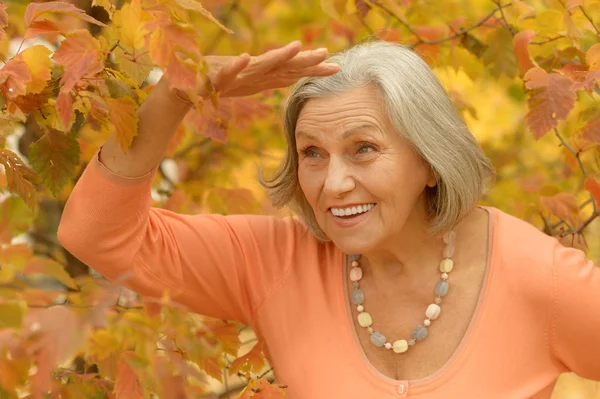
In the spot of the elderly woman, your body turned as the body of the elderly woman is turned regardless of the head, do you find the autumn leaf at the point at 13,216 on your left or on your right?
on your right

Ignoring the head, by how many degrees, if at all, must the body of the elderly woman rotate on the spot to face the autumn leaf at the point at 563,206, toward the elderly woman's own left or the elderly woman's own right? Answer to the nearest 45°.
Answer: approximately 135° to the elderly woman's own left

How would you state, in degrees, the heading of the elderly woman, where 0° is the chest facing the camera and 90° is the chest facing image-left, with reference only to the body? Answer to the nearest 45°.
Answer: approximately 0°

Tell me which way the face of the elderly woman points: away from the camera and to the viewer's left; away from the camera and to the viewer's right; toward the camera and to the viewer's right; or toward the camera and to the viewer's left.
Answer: toward the camera and to the viewer's left

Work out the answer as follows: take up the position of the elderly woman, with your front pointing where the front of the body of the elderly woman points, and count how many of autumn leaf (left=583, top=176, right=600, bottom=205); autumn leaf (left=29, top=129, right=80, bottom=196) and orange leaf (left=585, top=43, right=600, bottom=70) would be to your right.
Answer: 1

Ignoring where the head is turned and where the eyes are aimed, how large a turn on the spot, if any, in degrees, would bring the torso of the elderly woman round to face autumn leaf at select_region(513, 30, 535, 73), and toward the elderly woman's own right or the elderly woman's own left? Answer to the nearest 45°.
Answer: approximately 135° to the elderly woman's own left

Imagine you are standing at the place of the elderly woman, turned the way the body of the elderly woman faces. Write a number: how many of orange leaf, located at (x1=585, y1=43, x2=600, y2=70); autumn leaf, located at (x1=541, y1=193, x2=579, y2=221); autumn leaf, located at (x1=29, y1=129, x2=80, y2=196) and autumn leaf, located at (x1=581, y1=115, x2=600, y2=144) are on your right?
1

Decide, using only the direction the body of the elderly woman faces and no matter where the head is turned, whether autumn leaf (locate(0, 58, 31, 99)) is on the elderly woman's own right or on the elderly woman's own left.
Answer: on the elderly woman's own right
